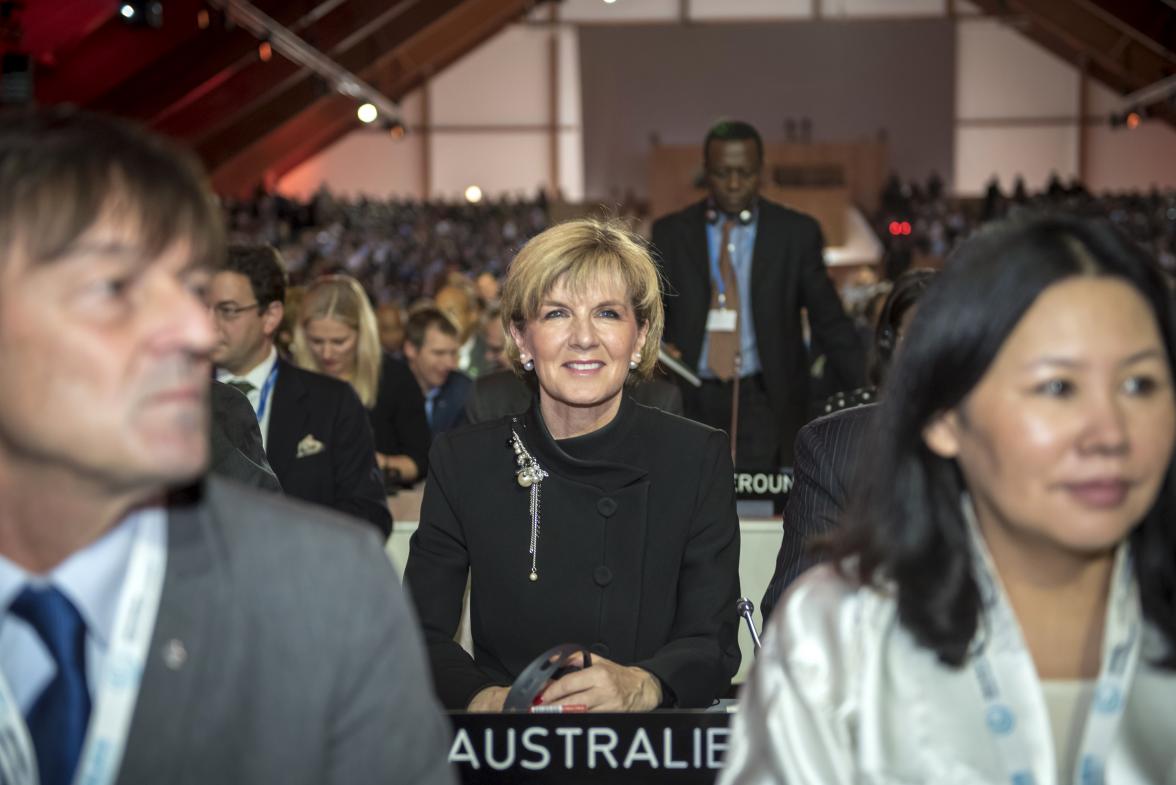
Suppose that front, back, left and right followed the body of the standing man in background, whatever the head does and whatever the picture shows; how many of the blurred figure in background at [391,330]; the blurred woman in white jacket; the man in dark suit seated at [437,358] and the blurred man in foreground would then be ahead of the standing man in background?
2

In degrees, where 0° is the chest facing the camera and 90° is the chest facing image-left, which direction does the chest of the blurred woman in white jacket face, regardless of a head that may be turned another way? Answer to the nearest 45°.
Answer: approximately 315°

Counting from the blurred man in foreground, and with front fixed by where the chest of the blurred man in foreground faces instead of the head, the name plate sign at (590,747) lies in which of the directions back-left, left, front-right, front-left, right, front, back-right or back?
back-left

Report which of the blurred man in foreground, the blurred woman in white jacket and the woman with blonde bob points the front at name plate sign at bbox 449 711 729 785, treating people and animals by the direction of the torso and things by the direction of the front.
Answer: the woman with blonde bob

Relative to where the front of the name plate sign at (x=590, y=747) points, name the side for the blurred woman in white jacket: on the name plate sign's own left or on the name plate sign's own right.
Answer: on the name plate sign's own left

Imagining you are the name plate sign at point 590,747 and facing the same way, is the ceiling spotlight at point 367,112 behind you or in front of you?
behind

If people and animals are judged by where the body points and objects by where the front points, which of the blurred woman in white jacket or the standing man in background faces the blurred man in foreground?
the standing man in background

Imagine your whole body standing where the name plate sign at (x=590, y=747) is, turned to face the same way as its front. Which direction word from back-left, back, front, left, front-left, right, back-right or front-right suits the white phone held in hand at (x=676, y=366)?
back

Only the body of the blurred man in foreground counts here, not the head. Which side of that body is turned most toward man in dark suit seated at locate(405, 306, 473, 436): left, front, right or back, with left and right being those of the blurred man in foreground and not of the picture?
back
